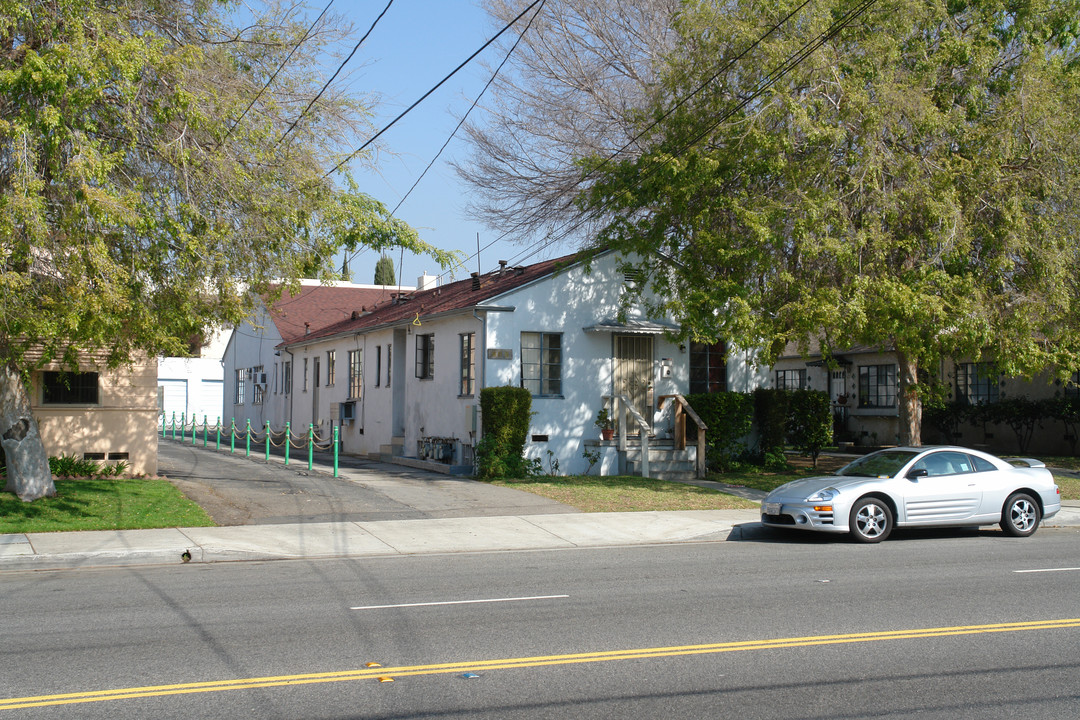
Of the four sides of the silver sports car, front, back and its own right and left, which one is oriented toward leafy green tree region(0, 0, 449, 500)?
front

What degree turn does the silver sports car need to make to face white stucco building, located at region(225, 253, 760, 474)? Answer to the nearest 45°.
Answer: approximately 90° to its right

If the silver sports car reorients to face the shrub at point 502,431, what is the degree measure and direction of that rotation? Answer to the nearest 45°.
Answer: approximately 90° to its right

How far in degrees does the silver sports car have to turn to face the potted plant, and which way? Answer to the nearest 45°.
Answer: approximately 90° to its right

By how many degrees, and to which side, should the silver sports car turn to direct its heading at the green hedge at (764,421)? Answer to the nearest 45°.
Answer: approximately 135° to its right

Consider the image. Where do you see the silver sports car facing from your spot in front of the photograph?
facing the viewer and to the left of the viewer
